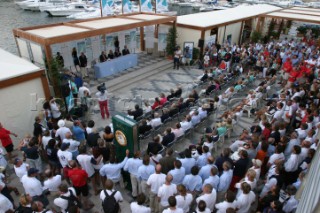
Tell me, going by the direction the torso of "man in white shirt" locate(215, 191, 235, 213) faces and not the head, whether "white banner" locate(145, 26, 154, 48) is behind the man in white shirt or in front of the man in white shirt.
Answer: in front

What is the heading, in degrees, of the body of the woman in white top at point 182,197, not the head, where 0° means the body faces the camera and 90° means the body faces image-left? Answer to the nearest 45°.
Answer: approximately 180°

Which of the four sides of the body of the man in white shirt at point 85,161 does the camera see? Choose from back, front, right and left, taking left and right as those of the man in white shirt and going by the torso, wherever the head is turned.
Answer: back

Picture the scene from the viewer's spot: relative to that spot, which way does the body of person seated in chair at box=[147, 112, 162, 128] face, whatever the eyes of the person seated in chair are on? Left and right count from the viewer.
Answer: facing away from the viewer and to the left of the viewer

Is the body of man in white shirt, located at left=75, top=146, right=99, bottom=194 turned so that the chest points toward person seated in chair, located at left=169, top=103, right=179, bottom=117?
no

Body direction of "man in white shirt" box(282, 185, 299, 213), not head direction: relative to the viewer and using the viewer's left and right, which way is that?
facing away from the viewer and to the left of the viewer

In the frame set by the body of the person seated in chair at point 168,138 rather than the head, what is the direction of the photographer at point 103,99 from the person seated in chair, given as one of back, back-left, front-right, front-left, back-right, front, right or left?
front

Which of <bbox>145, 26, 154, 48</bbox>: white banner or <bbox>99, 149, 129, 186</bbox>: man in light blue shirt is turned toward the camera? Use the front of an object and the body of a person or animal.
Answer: the white banner

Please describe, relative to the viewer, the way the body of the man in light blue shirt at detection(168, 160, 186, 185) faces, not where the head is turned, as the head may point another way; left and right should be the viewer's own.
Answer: facing away from the viewer and to the left of the viewer

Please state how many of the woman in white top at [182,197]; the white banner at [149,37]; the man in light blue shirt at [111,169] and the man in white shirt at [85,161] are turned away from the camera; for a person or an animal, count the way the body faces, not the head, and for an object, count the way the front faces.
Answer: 3

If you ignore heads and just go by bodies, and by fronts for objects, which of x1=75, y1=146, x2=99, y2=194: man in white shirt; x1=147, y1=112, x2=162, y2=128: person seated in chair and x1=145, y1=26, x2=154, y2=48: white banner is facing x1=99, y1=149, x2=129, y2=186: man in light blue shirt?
the white banner

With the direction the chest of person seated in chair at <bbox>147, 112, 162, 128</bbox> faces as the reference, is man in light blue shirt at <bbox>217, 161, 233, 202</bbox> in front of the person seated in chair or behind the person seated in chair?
behind

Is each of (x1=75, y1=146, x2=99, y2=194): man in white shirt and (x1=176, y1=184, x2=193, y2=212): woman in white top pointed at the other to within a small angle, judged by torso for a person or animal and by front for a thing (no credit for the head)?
no

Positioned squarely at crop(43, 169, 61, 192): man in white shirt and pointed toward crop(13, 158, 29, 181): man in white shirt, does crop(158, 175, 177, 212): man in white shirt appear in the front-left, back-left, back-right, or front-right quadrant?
back-right

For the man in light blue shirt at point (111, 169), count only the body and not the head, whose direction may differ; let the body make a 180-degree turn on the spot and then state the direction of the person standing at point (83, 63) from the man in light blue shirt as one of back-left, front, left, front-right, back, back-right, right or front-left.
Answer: back

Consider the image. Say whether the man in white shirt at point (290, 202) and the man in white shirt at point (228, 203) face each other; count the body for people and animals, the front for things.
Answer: no

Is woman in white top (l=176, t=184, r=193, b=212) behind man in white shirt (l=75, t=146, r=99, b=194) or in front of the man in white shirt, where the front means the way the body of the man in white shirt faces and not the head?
behind

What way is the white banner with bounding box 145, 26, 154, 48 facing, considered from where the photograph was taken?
facing the viewer

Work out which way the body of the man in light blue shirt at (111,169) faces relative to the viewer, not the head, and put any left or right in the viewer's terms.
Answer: facing away from the viewer

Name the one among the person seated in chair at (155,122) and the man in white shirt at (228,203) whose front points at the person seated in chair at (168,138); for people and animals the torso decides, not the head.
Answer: the man in white shirt

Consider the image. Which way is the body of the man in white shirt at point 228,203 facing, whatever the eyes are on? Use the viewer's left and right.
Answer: facing away from the viewer and to the left of the viewer

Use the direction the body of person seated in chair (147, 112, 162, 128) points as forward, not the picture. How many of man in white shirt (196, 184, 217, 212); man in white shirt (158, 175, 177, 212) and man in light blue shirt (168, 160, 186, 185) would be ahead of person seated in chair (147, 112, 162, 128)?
0

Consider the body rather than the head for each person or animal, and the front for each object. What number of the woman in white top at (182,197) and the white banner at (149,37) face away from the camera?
1
